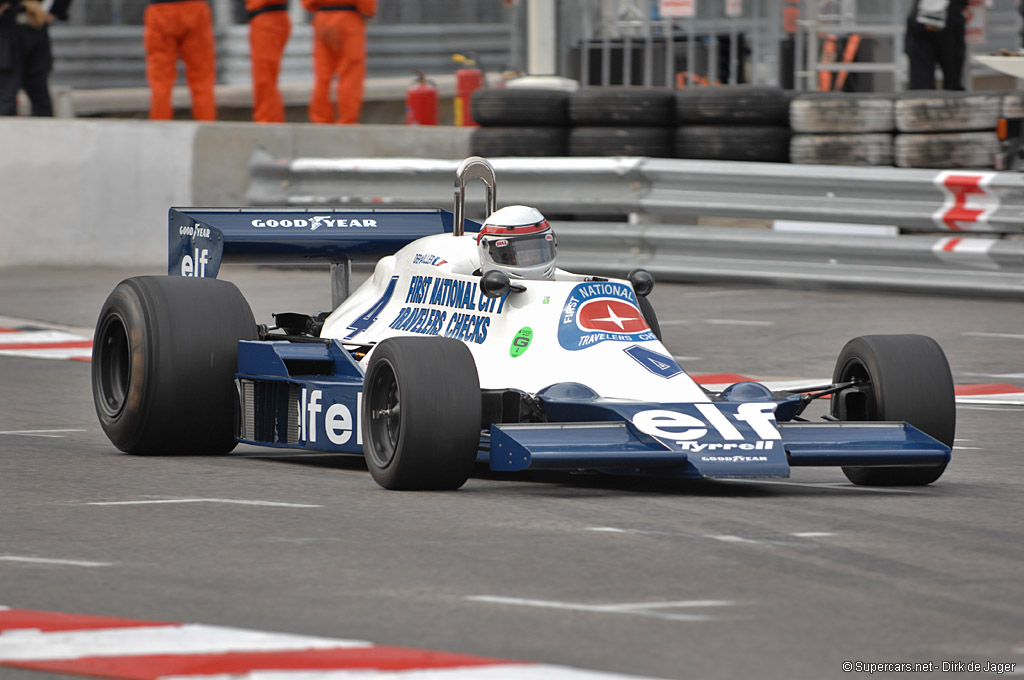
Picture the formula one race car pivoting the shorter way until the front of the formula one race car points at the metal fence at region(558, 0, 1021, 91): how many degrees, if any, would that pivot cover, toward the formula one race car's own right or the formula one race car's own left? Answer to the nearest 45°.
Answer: approximately 135° to the formula one race car's own left

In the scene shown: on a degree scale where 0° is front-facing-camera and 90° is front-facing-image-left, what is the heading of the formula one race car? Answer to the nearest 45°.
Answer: approximately 315°

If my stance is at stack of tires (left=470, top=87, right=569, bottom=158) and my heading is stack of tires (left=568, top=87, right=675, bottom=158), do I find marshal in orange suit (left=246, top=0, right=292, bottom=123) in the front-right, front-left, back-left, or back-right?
back-left

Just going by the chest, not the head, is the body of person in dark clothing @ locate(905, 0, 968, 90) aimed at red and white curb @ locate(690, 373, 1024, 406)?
yes

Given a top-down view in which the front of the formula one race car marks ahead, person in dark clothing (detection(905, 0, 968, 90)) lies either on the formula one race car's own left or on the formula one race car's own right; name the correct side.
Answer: on the formula one race car's own left

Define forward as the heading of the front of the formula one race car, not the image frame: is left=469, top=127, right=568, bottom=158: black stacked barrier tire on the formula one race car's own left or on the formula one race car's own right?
on the formula one race car's own left

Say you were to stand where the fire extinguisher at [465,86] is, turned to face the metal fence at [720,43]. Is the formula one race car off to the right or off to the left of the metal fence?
right

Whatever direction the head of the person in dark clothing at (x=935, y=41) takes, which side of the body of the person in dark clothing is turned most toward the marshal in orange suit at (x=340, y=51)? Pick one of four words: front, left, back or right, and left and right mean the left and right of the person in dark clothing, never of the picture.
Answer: right

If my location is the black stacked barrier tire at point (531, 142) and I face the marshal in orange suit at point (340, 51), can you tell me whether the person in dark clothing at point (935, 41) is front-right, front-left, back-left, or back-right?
back-right

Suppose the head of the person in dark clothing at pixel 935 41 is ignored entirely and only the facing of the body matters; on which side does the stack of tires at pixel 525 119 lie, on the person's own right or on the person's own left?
on the person's own right

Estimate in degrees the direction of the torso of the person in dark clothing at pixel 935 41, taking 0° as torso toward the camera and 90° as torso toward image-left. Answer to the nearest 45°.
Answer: approximately 0°
